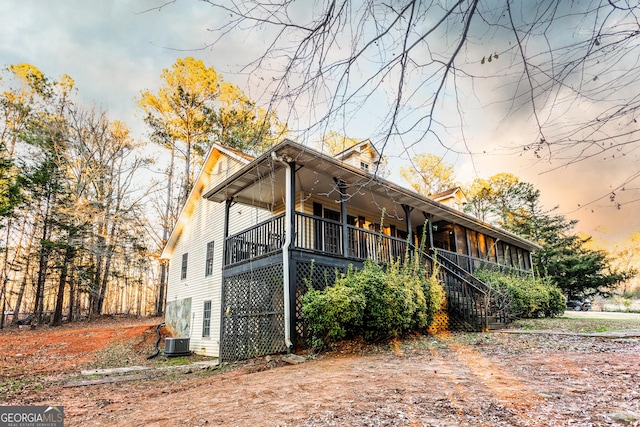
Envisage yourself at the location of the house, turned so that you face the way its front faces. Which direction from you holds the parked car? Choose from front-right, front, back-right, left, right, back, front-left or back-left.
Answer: left

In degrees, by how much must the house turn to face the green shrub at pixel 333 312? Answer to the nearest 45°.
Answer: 0° — it already faces it

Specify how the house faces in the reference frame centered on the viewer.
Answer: facing the viewer and to the right of the viewer

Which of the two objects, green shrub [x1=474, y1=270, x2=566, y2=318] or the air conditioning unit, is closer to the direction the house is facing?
the green shrub

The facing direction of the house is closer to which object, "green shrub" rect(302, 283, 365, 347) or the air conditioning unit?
the green shrub

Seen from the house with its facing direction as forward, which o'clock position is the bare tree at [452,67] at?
The bare tree is roughly at 1 o'clock from the house.
